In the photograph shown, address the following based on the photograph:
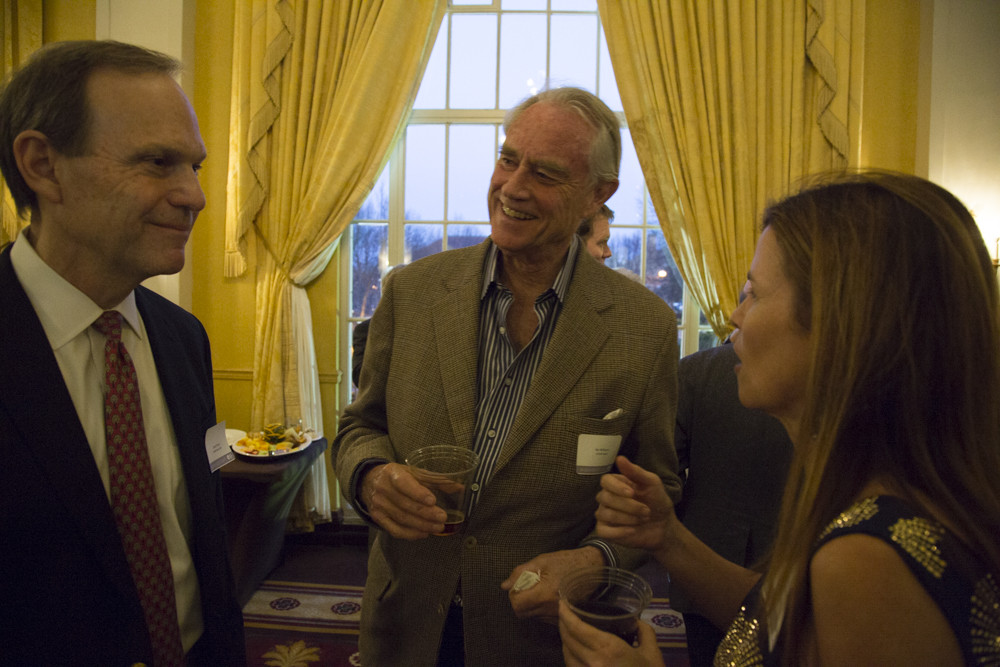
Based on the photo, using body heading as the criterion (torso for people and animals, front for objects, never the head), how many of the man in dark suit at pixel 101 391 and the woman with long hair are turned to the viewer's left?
1

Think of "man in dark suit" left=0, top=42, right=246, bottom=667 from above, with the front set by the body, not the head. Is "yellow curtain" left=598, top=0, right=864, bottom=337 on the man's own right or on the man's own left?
on the man's own left

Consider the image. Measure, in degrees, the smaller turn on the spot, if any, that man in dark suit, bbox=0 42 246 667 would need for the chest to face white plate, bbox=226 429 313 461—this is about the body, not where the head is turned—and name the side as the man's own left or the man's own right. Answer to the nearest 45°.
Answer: approximately 135° to the man's own left

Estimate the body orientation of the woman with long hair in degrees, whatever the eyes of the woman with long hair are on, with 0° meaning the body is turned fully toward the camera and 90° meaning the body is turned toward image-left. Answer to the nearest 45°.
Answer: approximately 90°

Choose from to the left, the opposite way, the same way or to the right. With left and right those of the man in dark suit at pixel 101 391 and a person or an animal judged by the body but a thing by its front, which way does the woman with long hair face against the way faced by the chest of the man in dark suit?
the opposite way

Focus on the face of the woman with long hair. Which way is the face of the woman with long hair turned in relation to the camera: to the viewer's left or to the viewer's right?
to the viewer's left
